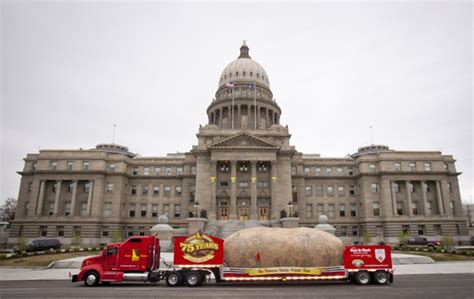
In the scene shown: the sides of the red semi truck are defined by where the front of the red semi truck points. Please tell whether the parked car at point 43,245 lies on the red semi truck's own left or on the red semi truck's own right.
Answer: on the red semi truck's own right

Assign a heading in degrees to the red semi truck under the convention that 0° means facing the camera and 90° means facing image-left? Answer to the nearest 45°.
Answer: approximately 90°
